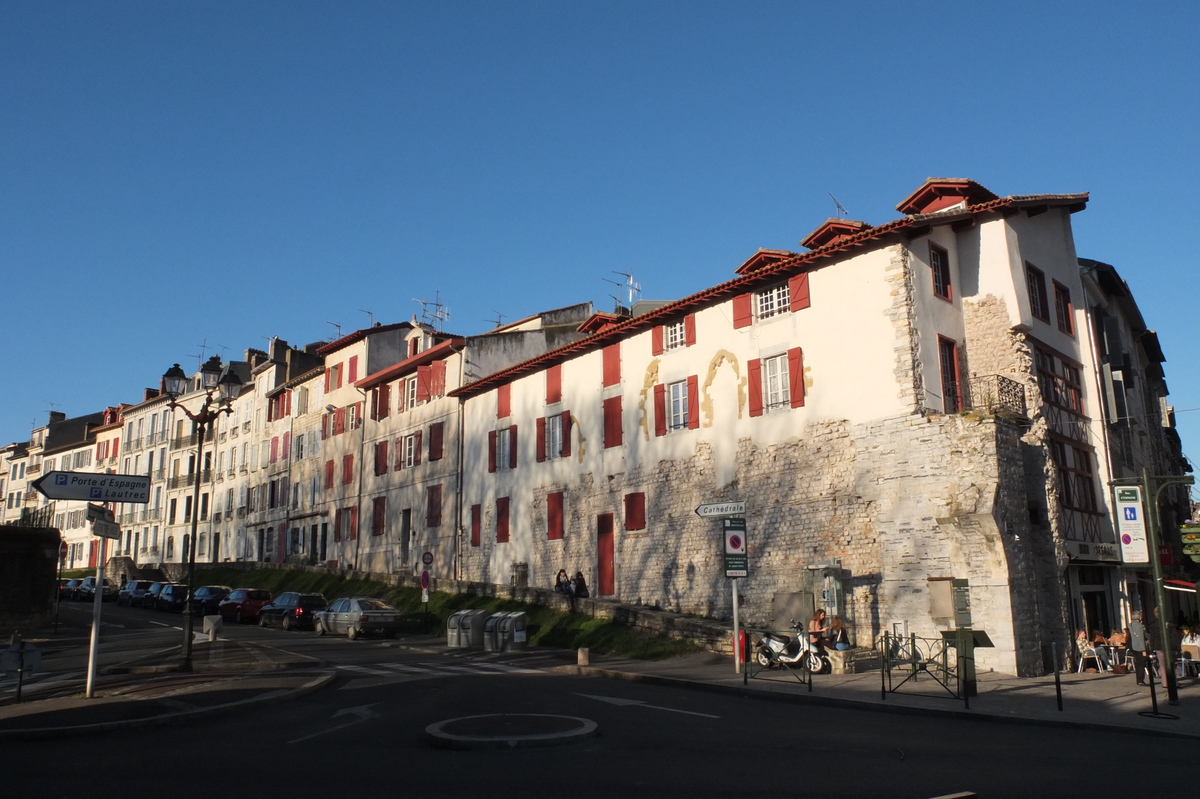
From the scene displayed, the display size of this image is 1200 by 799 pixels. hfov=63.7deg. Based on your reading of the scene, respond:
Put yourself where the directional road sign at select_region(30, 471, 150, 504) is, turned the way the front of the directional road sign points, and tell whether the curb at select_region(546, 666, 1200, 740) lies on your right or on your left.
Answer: on your left

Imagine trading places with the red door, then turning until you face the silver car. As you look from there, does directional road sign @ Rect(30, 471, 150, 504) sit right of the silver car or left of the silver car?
left

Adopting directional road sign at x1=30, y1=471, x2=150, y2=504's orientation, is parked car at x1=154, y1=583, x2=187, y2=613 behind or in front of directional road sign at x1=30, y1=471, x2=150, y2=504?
behind
